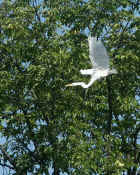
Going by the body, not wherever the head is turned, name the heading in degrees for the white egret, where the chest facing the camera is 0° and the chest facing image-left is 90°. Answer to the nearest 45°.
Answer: approximately 90°
